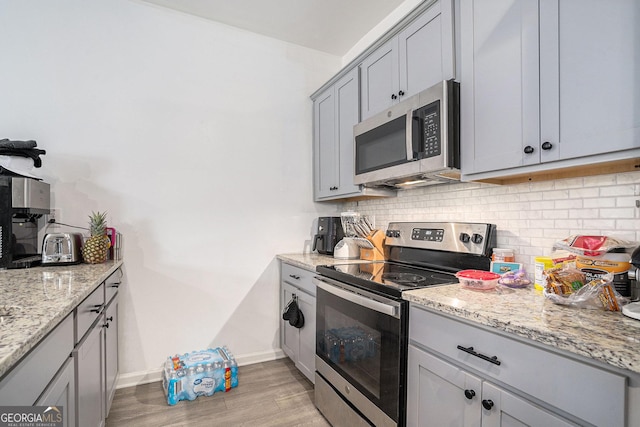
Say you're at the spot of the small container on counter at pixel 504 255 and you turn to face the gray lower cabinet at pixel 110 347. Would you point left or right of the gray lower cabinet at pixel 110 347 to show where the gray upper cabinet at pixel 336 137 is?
right

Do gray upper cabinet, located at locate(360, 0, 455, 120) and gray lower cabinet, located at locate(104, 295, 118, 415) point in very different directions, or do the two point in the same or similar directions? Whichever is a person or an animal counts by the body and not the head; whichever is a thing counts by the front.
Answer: very different directions

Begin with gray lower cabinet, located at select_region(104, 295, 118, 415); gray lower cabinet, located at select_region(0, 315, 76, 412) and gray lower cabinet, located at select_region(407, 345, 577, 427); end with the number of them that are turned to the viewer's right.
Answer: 2

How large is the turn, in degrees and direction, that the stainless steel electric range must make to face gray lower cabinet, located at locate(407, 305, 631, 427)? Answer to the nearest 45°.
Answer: approximately 90° to its left

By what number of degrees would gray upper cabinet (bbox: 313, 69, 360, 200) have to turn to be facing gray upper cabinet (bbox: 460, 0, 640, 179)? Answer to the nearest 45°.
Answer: approximately 90° to its left

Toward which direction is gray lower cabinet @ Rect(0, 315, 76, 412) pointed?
to the viewer's right

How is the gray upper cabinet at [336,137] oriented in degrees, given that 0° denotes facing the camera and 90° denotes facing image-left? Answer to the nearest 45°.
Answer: approximately 45°
